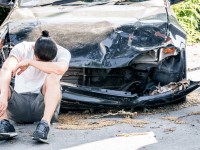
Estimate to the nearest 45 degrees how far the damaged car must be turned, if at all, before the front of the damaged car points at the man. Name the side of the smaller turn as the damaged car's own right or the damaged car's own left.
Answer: approximately 45° to the damaged car's own right

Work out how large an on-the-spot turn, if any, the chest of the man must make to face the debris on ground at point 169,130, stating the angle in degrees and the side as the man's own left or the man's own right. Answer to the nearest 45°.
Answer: approximately 90° to the man's own left

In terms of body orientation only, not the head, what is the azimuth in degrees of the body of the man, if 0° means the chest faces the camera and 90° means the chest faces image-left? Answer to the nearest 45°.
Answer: approximately 0°

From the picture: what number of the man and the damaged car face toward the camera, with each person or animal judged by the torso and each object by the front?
2

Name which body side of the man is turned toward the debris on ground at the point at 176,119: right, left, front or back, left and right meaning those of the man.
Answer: left
